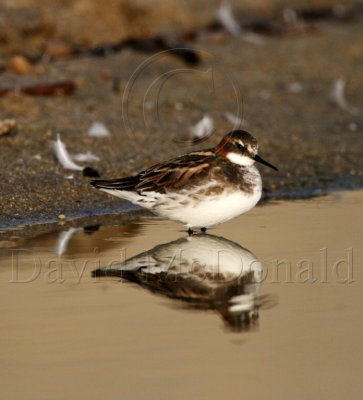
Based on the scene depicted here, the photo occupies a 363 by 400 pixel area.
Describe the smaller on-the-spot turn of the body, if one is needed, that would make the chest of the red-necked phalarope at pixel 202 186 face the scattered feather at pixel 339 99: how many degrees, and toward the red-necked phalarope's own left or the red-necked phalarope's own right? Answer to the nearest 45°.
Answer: approximately 90° to the red-necked phalarope's own left

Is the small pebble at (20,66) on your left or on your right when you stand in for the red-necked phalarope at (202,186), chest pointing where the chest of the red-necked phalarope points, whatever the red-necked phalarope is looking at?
on your left

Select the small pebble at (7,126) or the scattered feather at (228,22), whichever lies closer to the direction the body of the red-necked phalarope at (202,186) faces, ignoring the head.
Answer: the scattered feather

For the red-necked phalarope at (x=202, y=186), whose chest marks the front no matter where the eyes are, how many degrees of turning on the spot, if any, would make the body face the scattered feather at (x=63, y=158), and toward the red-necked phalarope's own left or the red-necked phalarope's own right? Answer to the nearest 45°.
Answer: approximately 135° to the red-necked phalarope's own left

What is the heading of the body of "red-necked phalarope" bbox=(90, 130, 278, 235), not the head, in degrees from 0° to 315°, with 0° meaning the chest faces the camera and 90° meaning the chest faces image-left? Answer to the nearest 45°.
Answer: approximately 270°

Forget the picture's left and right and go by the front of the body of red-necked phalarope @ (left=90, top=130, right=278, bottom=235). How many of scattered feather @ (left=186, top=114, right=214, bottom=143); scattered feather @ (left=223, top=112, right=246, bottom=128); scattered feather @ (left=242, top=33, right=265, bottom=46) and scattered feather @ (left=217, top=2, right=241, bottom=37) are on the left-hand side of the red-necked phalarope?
4

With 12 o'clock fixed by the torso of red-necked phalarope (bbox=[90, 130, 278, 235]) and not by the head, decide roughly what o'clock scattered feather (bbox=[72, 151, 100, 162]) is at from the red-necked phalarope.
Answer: The scattered feather is roughly at 8 o'clock from the red-necked phalarope.

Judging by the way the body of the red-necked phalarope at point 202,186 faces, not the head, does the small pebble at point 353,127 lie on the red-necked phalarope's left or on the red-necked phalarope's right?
on the red-necked phalarope's left

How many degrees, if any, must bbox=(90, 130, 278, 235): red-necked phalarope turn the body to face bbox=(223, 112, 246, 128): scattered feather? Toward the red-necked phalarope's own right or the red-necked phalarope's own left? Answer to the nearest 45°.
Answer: approximately 90° to the red-necked phalarope's own left

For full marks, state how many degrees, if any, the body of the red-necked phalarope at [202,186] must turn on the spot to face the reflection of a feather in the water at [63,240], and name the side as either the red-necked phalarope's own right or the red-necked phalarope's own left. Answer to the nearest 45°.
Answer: approximately 180°

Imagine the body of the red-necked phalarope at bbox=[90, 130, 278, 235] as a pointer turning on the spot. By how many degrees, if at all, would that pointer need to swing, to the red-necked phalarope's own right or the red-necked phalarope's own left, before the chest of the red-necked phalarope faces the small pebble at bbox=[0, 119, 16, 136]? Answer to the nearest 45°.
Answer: approximately 135° to the red-necked phalarope's own left

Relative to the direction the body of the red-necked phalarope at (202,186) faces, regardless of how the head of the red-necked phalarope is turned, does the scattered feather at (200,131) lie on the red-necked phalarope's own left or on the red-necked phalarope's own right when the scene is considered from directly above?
on the red-necked phalarope's own left

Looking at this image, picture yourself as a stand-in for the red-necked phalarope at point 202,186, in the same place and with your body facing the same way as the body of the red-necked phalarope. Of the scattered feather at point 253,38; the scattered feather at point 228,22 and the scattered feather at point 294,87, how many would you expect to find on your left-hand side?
3

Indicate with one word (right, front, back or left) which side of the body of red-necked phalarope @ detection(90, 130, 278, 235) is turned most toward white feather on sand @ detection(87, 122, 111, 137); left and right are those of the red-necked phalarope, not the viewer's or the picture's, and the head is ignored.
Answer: left

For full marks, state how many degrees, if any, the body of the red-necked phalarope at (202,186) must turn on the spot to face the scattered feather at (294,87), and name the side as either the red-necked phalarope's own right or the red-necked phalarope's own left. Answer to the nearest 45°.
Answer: approximately 90° to the red-necked phalarope's own left

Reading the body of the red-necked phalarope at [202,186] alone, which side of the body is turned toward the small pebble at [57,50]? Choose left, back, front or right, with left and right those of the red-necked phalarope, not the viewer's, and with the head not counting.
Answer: left
